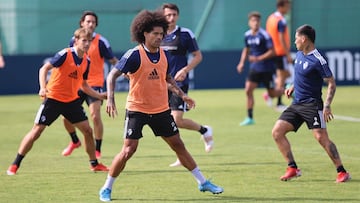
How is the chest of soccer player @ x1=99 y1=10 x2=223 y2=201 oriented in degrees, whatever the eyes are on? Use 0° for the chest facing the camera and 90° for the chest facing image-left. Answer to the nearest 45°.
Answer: approximately 315°

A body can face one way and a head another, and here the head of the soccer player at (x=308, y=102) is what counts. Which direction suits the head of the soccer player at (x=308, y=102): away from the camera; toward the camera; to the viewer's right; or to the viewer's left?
to the viewer's left

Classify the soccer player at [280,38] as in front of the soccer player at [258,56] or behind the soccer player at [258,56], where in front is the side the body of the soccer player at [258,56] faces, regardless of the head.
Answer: behind

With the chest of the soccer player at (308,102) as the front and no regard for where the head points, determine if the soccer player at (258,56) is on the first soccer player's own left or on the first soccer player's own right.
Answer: on the first soccer player's own right

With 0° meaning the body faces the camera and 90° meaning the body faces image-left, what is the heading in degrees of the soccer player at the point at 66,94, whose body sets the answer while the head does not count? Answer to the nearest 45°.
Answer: approximately 315°

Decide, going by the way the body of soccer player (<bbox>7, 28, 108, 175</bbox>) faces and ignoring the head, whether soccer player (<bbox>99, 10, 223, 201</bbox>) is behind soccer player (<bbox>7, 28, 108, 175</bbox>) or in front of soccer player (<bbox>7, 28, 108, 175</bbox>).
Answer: in front

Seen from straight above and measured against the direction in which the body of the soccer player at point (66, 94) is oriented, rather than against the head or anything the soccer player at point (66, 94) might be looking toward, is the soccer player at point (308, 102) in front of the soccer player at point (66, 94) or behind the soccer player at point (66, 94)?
in front

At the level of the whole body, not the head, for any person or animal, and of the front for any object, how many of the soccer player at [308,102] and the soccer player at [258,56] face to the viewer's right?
0
